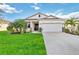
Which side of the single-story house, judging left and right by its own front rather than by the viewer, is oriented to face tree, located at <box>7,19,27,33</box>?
right

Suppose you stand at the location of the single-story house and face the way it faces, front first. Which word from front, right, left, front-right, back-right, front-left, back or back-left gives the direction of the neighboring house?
right

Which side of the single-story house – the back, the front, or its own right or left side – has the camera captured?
front

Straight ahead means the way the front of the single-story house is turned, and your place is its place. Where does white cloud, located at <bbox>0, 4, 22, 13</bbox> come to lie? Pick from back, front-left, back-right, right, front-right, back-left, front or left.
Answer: right

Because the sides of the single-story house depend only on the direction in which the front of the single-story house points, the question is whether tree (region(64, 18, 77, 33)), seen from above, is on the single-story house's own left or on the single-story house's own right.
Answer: on the single-story house's own left
